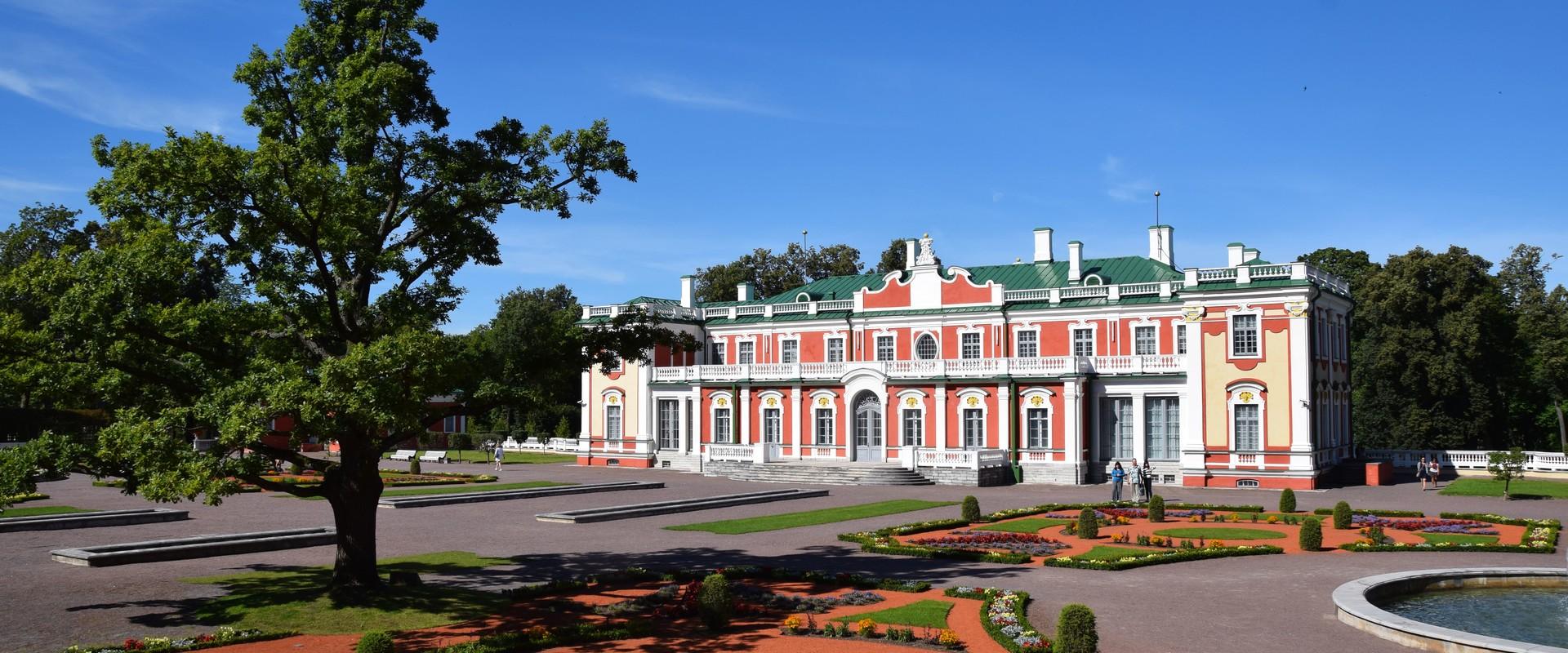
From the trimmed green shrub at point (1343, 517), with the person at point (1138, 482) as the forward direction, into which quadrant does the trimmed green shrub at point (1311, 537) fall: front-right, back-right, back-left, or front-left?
back-left

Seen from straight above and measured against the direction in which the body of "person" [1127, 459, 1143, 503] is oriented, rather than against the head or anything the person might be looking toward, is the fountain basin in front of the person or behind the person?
in front

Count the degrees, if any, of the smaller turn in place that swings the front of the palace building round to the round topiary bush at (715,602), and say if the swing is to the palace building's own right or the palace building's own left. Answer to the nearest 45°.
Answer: approximately 45° to the palace building's own left

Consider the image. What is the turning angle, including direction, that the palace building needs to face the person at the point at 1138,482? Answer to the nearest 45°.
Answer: approximately 45° to its left

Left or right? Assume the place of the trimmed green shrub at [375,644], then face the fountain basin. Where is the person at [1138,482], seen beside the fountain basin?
left

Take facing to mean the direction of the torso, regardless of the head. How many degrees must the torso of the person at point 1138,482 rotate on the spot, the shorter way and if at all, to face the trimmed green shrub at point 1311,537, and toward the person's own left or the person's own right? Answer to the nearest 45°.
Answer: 0° — they already face it

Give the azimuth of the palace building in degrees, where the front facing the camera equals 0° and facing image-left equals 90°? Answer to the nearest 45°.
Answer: approximately 45°

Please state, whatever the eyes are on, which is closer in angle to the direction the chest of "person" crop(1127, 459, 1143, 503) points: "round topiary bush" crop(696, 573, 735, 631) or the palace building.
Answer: the round topiary bush

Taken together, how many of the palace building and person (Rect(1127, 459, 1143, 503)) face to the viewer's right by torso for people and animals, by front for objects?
0

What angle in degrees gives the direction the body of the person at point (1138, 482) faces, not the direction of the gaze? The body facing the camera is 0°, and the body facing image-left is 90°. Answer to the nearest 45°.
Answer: approximately 0°

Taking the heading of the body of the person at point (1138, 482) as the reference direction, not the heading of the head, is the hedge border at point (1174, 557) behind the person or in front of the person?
in front

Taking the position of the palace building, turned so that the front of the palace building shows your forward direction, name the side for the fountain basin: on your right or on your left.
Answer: on your left

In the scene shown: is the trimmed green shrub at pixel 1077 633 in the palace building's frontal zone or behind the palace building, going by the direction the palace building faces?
frontal zone

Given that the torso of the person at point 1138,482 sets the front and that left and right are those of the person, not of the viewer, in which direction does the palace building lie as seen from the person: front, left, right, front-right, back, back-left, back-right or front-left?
back

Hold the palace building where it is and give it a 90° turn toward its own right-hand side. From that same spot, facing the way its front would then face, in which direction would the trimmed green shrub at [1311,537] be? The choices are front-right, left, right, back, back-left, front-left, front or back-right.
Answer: back-left
